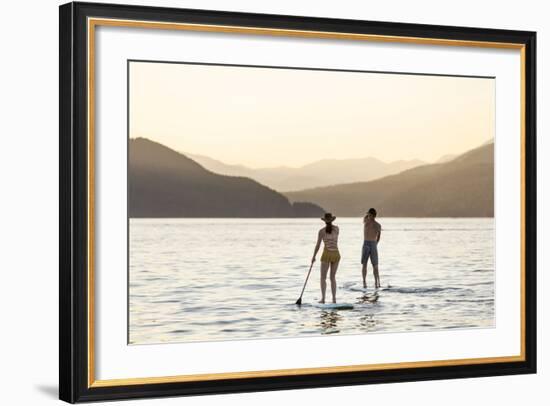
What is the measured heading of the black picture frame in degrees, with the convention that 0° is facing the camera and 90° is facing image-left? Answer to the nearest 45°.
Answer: approximately 315°
